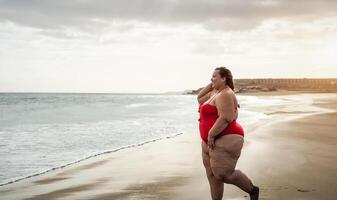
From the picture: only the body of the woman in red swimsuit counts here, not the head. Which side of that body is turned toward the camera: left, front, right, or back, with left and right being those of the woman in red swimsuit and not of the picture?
left

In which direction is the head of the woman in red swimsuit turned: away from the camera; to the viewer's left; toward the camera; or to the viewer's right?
to the viewer's left
